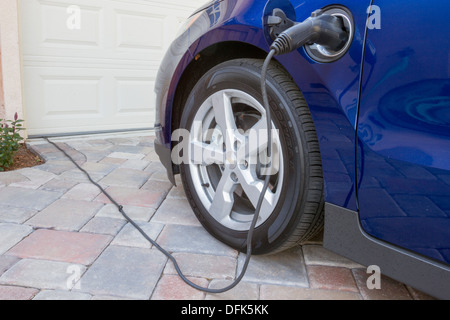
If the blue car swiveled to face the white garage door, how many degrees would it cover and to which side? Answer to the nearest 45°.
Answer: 0° — it already faces it

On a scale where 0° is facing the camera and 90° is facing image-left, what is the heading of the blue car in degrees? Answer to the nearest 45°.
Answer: approximately 135°
